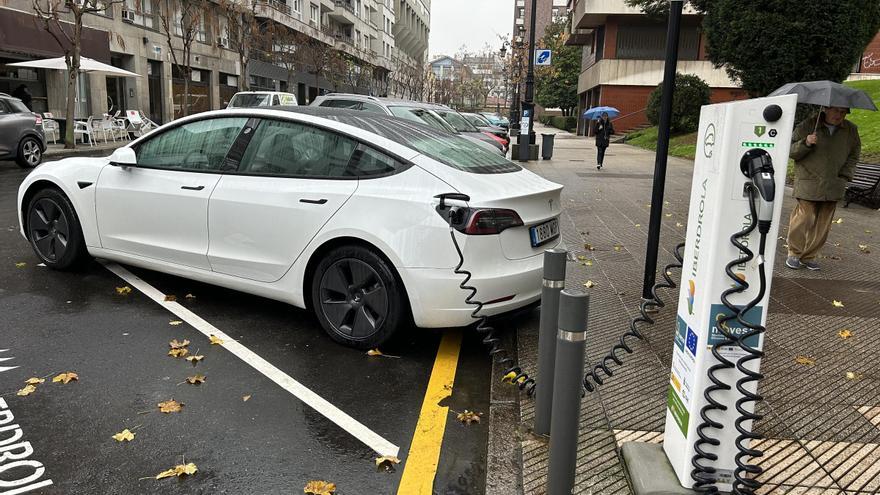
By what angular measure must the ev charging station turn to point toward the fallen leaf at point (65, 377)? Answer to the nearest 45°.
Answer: approximately 135° to its right

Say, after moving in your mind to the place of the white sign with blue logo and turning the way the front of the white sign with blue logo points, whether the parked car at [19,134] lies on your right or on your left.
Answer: on your right

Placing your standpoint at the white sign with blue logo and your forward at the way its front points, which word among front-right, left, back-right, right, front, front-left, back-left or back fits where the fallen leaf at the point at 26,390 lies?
front

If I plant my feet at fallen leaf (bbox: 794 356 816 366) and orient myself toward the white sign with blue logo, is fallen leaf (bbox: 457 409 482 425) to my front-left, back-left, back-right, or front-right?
back-left

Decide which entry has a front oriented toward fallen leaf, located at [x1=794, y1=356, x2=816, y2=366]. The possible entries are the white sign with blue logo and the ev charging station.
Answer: the white sign with blue logo

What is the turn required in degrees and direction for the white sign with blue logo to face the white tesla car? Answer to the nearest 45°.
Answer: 0° — it already faces it

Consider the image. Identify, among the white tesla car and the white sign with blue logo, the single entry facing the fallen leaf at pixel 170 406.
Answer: the white sign with blue logo

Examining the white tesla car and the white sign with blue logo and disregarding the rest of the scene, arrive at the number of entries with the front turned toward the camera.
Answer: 1

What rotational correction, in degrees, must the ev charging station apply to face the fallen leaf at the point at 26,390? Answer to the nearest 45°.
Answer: approximately 135° to its right

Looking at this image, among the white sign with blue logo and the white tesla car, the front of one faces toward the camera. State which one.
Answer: the white sign with blue logo

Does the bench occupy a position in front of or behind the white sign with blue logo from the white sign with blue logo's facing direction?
in front

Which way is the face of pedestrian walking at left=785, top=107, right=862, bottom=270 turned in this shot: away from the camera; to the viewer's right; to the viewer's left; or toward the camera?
toward the camera

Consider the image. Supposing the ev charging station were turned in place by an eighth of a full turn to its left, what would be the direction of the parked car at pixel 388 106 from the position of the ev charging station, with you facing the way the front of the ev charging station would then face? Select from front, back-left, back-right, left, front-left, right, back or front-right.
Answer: back-left

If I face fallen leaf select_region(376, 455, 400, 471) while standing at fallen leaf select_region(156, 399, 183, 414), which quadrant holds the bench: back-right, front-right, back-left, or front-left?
front-left

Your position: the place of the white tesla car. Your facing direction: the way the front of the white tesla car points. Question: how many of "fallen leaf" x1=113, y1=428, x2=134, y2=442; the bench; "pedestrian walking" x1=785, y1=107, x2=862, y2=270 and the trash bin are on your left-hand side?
1

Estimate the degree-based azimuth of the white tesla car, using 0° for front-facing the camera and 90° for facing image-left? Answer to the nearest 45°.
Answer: approximately 135°

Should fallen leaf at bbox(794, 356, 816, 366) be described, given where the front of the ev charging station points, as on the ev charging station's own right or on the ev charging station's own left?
on the ev charging station's own left

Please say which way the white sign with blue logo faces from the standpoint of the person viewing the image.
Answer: facing the viewer
